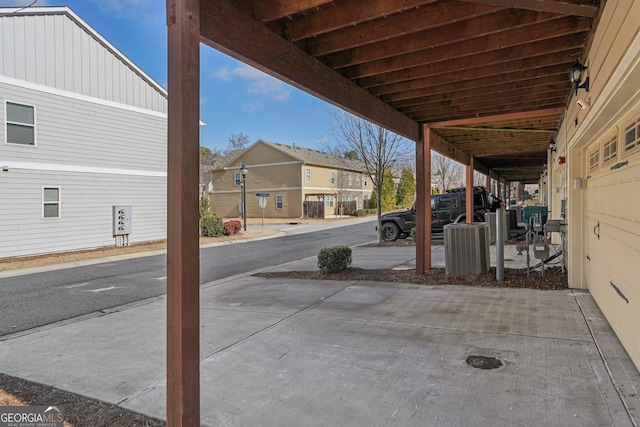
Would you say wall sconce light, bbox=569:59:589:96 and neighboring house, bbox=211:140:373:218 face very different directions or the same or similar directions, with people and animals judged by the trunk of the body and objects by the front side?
very different directions

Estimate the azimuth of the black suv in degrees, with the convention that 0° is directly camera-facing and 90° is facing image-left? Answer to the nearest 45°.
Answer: approximately 90°

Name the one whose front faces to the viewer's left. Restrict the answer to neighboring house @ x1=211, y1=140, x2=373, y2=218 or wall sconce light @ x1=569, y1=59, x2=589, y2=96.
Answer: the wall sconce light

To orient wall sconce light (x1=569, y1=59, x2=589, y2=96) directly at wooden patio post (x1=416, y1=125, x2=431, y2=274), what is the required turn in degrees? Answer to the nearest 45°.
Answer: approximately 45° to its right

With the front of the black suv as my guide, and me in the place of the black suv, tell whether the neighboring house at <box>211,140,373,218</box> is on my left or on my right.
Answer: on my right

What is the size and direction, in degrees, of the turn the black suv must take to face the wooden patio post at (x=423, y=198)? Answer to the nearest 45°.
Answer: approximately 90° to its left

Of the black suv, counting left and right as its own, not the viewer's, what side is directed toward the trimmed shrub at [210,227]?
front

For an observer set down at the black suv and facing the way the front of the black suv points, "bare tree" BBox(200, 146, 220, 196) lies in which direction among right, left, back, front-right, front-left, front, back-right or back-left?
front-right

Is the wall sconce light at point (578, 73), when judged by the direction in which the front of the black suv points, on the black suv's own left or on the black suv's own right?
on the black suv's own left

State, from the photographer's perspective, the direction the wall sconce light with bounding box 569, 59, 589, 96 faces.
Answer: facing to the left of the viewer

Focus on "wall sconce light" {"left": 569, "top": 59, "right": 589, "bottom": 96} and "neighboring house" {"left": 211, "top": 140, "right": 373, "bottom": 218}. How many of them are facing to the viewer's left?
1

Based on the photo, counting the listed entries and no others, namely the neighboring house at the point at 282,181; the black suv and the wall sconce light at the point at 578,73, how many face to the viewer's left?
2

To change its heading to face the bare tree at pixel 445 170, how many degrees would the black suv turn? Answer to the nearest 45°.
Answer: approximately 90° to its right

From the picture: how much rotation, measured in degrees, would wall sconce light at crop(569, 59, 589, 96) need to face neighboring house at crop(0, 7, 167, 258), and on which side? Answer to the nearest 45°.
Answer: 0° — it already faces it
